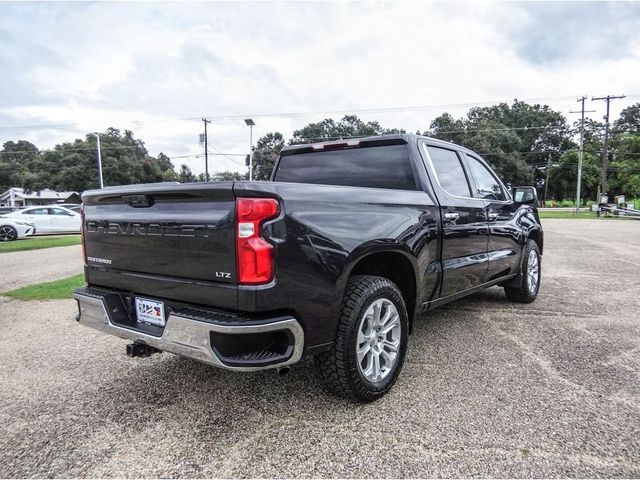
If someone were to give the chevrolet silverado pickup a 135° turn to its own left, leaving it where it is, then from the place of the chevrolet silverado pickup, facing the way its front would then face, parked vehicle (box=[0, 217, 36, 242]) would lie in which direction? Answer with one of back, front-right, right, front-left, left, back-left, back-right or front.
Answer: front-right

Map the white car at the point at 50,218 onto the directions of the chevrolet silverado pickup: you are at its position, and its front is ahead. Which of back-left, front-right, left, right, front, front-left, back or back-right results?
left

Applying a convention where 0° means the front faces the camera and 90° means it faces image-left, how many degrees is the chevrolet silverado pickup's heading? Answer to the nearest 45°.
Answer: approximately 225°
